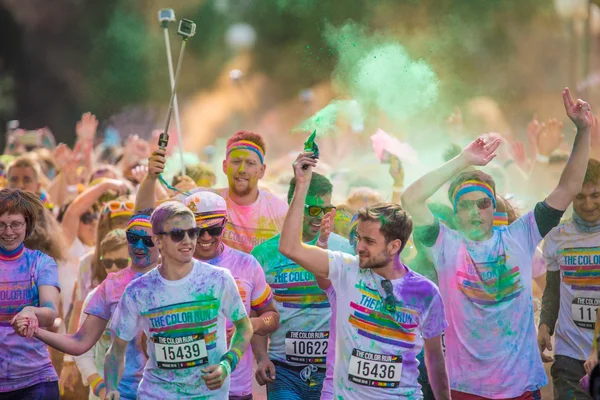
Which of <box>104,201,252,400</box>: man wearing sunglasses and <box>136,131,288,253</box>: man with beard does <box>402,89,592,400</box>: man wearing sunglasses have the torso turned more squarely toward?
the man wearing sunglasses

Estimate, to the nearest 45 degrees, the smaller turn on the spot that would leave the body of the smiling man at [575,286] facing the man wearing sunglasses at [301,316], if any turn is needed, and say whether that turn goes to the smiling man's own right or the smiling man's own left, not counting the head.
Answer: approximately 45° to the smiling man's own right

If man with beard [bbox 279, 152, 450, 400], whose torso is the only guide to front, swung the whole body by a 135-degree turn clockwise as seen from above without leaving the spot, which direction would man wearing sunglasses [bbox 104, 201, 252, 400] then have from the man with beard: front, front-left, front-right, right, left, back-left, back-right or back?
front-left

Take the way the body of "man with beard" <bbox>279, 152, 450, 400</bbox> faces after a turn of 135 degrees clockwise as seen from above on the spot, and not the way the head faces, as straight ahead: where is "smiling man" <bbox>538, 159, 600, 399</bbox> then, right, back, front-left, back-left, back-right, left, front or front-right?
right

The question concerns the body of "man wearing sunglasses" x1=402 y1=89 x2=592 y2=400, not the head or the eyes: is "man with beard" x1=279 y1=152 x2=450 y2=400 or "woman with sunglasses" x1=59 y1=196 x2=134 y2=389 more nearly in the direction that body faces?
the man with beard

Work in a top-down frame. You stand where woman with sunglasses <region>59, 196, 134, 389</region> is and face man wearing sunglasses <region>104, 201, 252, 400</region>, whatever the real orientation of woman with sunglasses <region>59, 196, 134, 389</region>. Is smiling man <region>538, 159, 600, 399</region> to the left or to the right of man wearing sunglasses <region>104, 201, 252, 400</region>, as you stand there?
left

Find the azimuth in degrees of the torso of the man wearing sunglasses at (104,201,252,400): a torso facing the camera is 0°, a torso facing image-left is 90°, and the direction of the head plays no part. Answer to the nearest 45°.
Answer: approximately 0°

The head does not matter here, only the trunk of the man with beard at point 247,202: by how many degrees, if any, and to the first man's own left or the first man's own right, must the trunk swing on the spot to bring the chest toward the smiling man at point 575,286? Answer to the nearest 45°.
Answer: approximately 90° to the first man's own left

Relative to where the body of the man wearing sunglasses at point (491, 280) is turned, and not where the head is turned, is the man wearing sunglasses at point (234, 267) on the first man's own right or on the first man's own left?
on the first man's own right

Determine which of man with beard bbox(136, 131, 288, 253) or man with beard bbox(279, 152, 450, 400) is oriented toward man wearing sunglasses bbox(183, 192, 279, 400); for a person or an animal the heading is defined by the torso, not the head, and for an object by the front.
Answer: man with beard bbox(136, 131, 288, 253)
